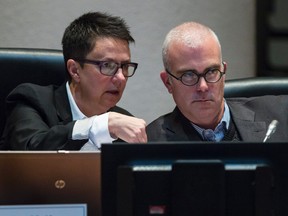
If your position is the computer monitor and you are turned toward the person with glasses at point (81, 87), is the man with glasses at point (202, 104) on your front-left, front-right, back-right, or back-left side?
front-right

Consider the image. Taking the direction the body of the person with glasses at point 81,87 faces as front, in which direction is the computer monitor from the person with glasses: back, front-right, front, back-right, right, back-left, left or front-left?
front-right

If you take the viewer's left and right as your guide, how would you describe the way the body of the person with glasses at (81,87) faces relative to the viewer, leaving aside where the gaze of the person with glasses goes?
facing the viewer and to the right of the viewer

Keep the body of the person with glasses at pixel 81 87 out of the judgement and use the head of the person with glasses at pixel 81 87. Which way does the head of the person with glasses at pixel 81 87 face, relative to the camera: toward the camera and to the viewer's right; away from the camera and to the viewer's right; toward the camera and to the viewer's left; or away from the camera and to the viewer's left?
toward the camera and to the viewer's right

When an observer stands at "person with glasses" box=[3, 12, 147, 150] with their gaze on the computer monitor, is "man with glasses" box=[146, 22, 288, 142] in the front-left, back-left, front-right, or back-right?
front-left

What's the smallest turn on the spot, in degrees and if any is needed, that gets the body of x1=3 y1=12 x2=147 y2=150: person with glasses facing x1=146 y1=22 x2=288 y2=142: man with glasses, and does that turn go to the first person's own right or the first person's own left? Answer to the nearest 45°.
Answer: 0° — they already face them
